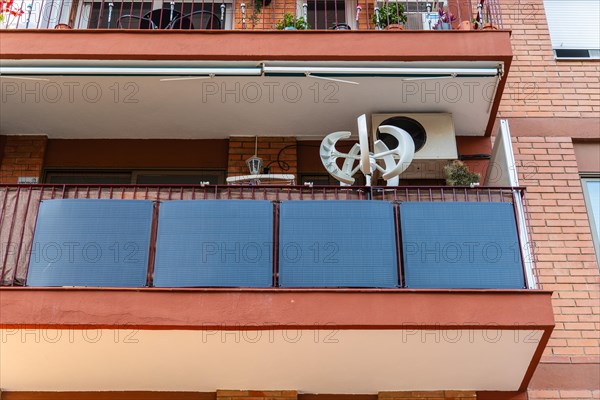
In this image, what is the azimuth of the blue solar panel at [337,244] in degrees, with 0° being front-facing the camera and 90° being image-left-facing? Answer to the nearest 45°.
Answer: approximately 0°

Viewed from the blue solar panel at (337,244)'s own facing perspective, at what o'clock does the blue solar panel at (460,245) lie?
the blue solar panel at (460,245) is roughly at 9 o'clock from the blue solar panel at (337,244).

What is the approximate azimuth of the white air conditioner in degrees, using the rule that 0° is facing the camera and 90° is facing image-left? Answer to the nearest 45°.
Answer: approximately 0°
